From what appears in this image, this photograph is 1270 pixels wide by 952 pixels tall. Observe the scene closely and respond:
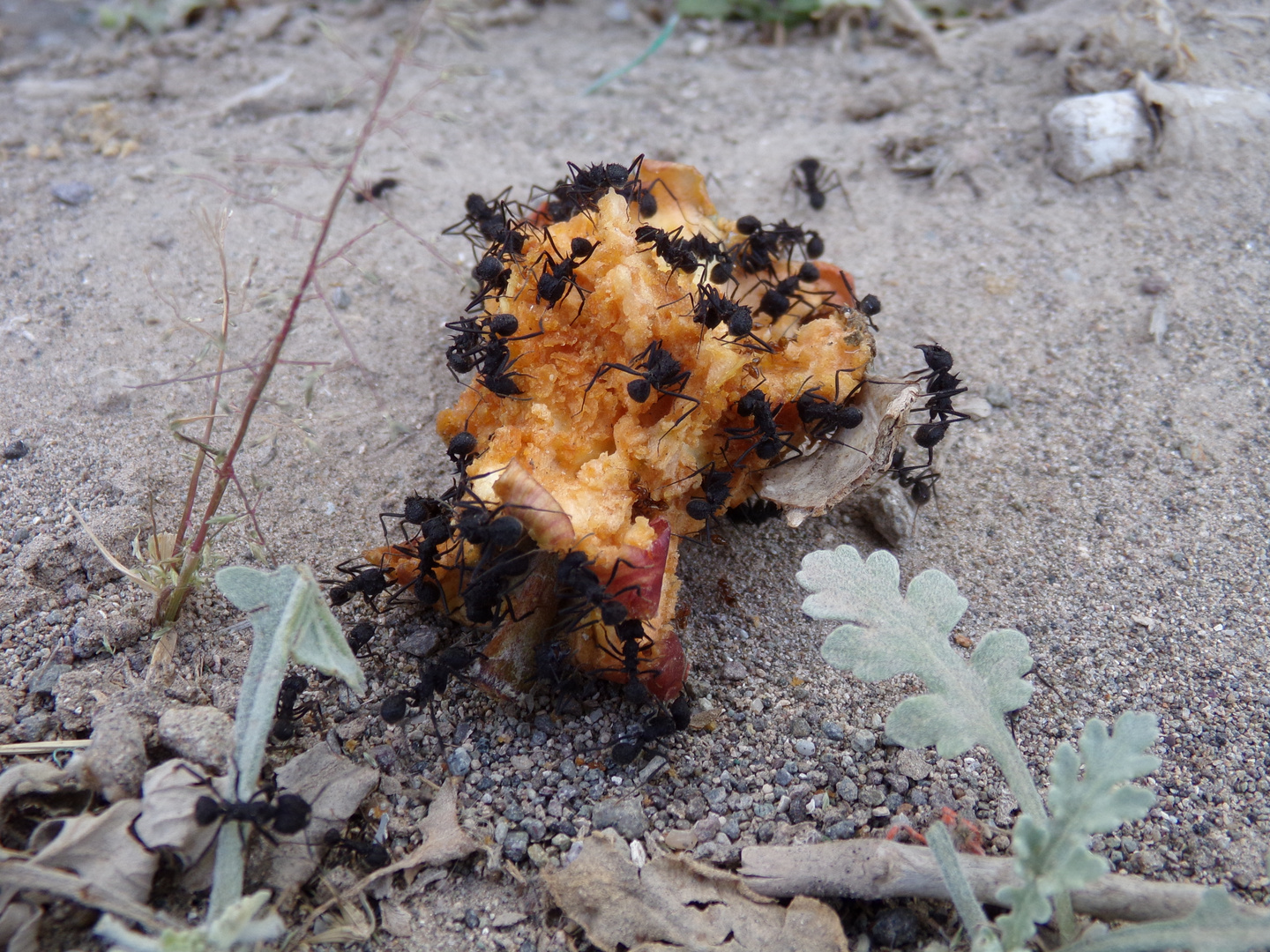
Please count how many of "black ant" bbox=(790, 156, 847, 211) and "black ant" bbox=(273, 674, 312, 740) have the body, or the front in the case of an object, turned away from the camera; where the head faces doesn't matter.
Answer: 2

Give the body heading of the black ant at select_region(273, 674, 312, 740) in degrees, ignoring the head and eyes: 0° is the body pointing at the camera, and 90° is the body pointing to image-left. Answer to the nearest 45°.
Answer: approximately 180°

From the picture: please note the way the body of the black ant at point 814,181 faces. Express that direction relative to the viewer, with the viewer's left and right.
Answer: facing away from the viewer

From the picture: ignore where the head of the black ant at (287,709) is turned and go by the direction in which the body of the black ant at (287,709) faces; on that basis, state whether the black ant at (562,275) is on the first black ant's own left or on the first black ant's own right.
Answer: on the first black ant's own right
